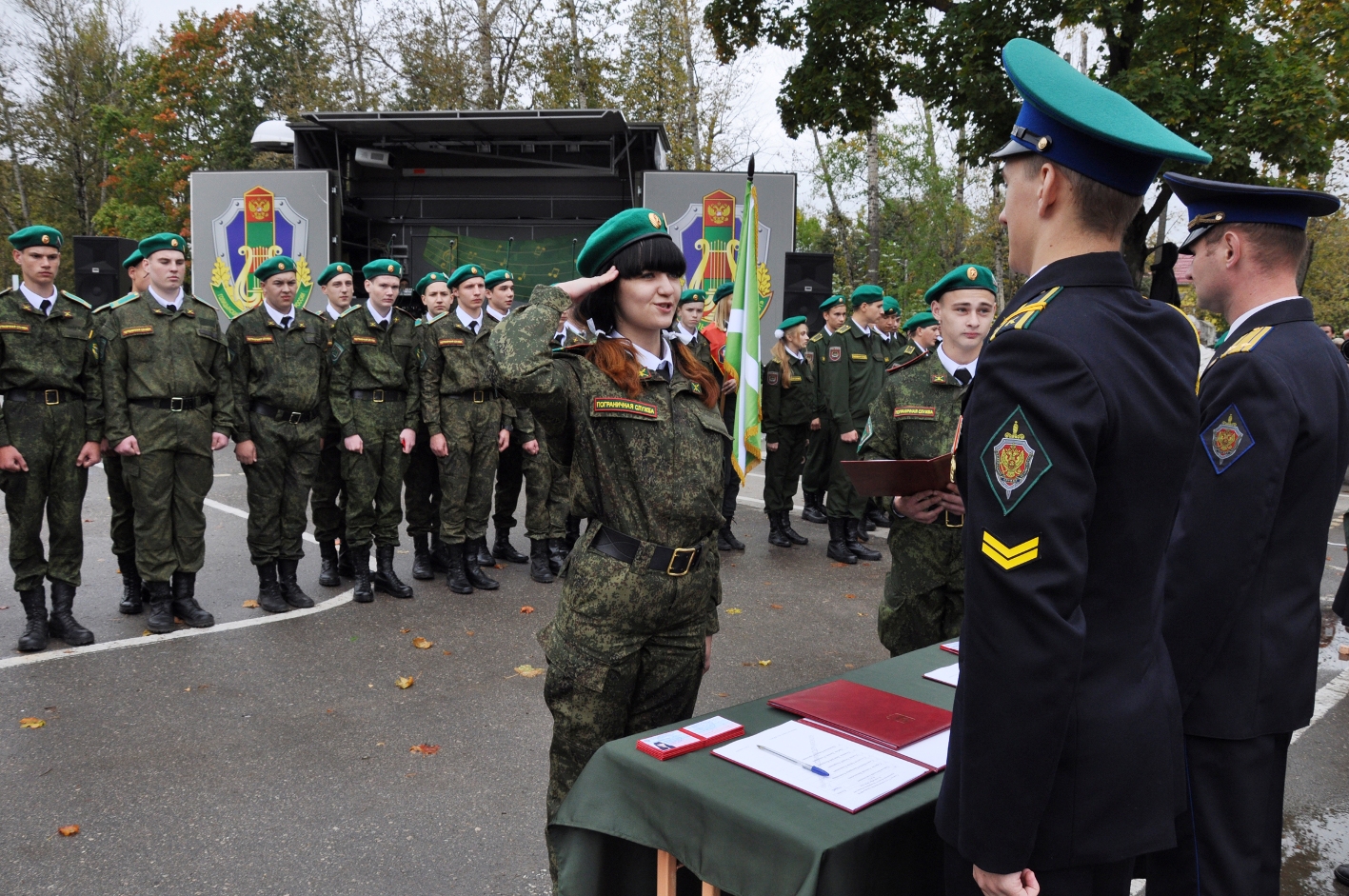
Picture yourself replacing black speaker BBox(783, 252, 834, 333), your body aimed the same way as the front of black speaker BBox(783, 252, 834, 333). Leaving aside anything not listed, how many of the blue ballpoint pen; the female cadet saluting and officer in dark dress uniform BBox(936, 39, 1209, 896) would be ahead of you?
3

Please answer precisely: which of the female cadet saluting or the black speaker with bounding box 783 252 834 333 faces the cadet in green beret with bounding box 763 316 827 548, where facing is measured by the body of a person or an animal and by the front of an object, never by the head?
the black speaker

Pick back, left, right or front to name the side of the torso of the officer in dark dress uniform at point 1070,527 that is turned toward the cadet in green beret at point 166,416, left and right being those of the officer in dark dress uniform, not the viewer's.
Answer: front

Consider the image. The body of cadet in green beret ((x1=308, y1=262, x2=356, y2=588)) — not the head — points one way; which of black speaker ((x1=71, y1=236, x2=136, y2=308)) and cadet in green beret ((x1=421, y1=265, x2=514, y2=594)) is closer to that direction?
the cadet in green beret

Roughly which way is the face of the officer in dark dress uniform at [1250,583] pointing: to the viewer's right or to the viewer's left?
to the viewer's left

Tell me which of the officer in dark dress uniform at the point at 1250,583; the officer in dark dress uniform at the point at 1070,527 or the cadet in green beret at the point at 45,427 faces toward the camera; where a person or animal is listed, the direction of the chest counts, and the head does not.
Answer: the cadet in green beret

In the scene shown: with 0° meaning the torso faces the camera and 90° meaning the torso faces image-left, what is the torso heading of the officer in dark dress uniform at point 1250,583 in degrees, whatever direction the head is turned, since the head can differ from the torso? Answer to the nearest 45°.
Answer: approximately 135°

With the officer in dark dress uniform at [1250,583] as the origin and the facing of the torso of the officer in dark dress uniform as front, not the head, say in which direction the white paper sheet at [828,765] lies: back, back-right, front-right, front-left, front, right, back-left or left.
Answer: left
